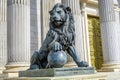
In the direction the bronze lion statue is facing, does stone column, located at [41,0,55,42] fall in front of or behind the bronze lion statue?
behind
